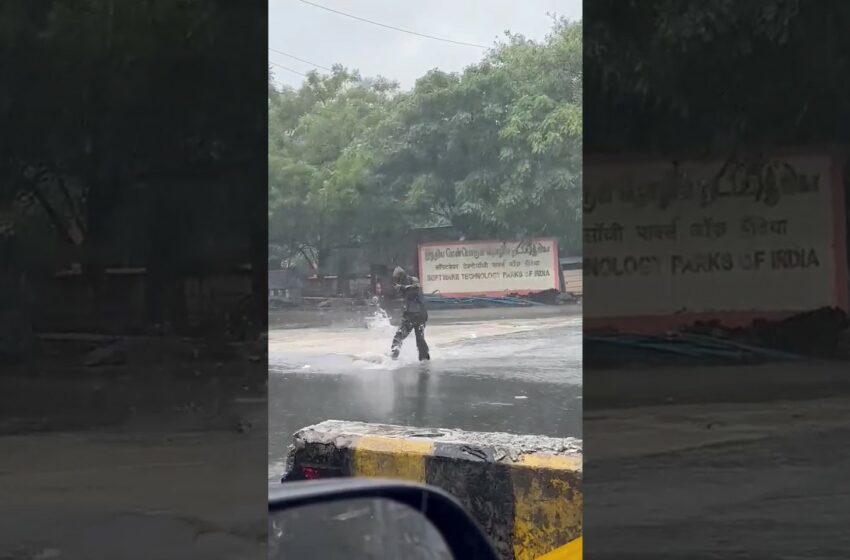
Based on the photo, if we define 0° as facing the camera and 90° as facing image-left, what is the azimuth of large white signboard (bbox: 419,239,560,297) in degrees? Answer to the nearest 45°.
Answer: approximately 0°
